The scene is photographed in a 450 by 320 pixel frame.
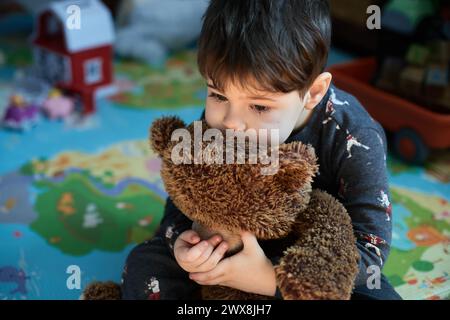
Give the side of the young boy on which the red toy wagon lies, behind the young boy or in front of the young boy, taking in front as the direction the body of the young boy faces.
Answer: behind

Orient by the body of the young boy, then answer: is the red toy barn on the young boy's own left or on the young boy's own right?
on the young boy's own right

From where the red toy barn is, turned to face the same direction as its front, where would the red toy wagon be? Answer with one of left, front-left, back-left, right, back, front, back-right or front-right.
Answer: left

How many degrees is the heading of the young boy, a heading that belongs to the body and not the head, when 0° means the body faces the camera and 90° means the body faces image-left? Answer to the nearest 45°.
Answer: approximately 45°

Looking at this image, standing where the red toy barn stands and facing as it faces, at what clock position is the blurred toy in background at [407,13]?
The blurred toy in background is roughly at 8 o'clock from the red toy barn.

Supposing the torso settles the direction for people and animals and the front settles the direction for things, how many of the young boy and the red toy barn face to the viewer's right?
0

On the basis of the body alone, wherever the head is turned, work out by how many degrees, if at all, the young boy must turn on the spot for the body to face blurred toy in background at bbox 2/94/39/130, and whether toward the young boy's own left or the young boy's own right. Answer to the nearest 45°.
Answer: approximately 90° to the young boy's own right

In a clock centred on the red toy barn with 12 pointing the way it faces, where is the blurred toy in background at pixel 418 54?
The blurred toy in background is roughly at 8 o'clock from the red toy barn.

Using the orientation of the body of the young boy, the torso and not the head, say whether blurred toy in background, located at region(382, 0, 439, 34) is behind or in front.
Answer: behind

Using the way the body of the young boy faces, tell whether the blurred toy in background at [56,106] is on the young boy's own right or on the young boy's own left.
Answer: on the young boy's own right
